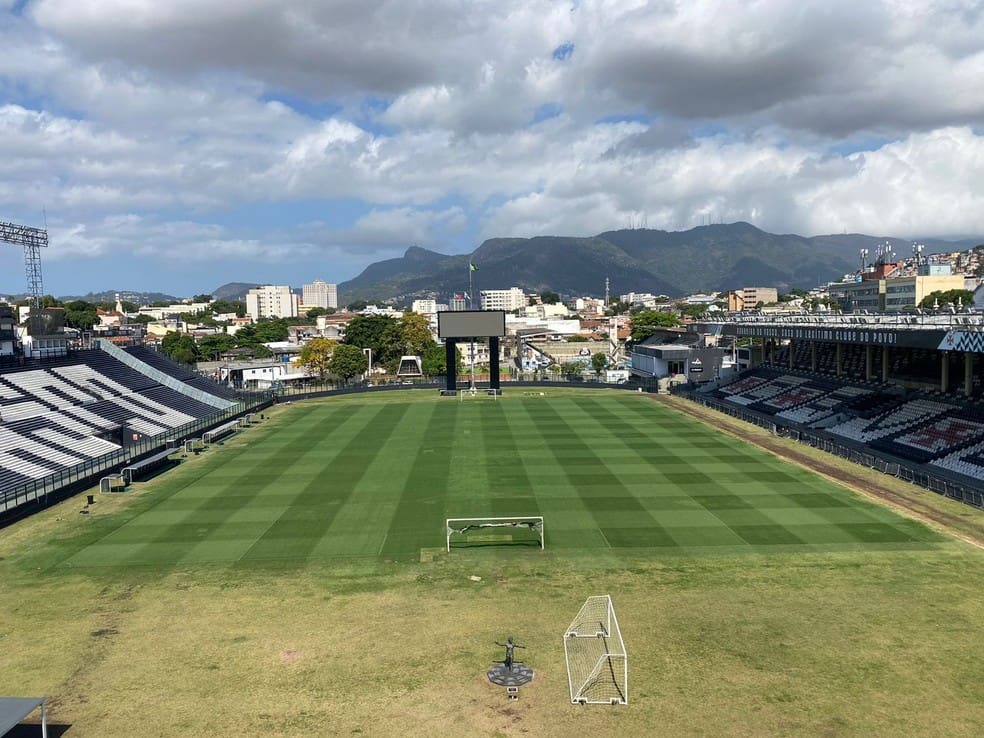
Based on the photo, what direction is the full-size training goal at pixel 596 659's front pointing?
to the viewer's right

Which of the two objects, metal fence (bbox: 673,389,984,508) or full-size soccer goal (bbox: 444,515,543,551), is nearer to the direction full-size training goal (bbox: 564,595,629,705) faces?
the metal fence

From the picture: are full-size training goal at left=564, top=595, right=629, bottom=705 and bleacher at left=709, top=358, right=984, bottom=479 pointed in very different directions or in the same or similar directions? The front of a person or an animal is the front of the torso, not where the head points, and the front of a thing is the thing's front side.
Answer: very different directions

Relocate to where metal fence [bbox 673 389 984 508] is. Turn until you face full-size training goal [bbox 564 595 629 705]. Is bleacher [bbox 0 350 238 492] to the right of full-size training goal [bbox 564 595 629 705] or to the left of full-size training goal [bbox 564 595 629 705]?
right

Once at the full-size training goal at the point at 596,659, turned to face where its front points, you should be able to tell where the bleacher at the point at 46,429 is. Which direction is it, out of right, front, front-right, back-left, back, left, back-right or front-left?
back-left

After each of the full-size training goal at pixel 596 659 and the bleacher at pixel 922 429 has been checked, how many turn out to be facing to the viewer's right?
1

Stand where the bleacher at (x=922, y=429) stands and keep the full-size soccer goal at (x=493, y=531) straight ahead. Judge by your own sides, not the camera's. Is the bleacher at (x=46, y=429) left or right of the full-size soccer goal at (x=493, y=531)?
right

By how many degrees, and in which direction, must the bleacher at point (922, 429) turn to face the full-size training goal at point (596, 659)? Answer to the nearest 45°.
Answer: approximately 45° to its left
